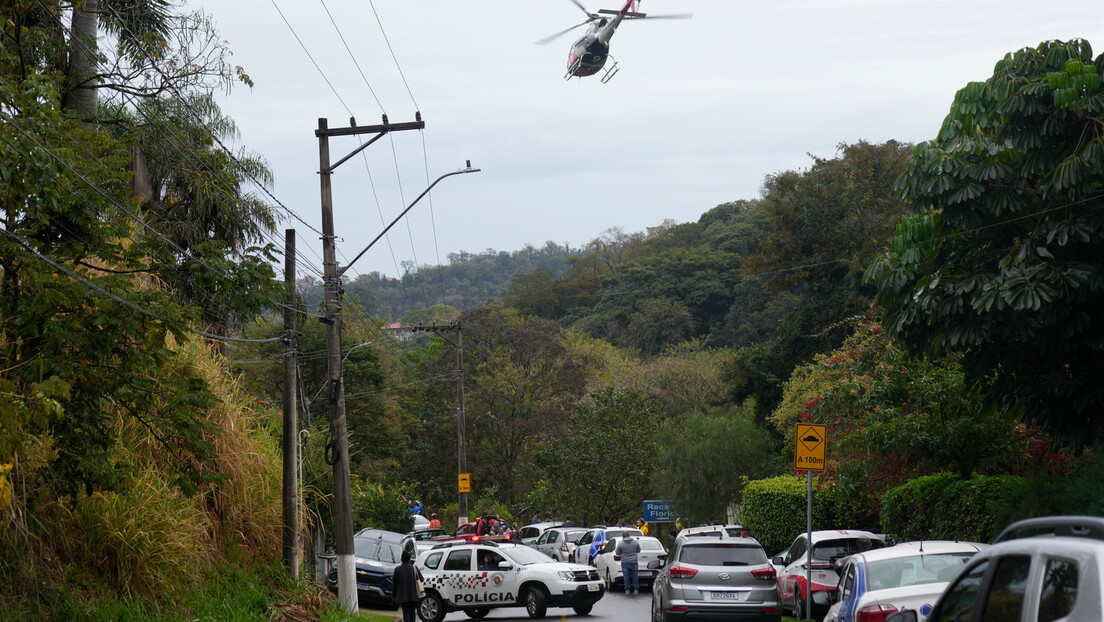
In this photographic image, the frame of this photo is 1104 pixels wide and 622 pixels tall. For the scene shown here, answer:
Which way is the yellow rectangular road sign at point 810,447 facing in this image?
toward the camera

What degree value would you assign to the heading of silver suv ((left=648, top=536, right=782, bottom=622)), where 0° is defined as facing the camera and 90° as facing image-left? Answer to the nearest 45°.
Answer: approximately 180°

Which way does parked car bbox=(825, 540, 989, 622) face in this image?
away from the camera

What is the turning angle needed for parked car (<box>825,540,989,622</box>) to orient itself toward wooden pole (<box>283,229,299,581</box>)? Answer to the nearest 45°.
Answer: approximately 45° to its left

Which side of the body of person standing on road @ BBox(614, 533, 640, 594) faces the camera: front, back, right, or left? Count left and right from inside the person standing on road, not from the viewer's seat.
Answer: back

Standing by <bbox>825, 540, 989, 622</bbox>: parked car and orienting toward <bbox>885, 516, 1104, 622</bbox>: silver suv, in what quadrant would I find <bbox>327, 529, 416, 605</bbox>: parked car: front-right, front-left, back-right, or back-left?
back-right

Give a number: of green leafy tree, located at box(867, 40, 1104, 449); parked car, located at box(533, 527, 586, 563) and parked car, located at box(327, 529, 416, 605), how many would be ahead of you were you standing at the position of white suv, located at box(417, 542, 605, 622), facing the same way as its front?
1

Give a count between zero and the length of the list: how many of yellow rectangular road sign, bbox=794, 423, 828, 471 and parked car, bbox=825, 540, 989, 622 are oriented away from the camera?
1

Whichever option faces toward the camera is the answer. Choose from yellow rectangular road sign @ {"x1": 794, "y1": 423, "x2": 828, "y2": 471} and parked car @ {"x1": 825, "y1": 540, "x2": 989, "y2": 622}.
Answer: the yellow rectangular road sign

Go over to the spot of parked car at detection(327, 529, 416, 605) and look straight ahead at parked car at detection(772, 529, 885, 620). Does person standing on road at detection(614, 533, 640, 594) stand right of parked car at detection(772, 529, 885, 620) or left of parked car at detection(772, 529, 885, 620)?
left
